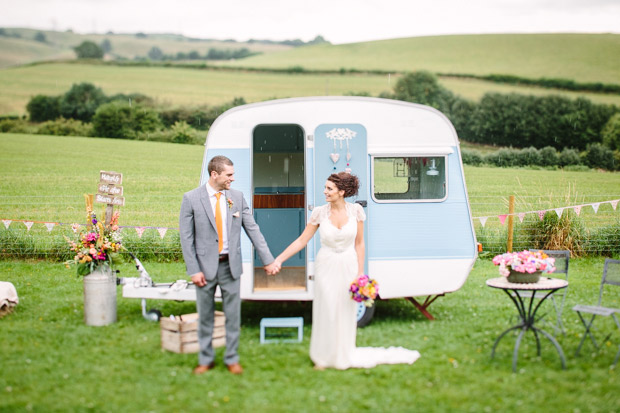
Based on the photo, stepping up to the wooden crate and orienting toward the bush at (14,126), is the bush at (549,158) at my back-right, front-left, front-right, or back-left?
front-right

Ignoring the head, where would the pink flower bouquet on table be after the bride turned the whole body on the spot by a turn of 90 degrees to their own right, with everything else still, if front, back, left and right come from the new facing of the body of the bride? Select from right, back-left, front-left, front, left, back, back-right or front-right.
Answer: back

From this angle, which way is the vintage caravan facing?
to the viewer's left

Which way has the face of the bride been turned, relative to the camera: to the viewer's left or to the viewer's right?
to the viewer's left

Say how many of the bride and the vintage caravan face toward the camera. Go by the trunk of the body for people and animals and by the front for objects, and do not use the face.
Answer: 1

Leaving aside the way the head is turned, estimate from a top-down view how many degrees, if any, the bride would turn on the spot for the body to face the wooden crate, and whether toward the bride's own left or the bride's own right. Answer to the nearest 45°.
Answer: approximately 90° to the bride's own right

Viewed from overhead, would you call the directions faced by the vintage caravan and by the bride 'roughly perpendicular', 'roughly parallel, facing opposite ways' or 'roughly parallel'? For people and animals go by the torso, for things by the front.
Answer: roughly perpendicular

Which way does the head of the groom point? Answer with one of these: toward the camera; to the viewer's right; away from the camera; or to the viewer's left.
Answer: to the viewer's right

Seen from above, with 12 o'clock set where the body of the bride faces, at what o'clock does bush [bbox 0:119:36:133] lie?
The bush is roughly at 5 o'clock from the bride.

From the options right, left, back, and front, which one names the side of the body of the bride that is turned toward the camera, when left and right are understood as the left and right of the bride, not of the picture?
front

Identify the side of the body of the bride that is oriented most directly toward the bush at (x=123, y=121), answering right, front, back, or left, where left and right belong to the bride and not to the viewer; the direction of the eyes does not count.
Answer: back

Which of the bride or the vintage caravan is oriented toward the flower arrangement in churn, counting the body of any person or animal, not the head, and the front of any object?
the vintage caravan

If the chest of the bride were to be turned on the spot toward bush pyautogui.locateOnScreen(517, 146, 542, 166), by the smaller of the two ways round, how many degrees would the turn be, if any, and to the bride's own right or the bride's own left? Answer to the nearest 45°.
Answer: approximately 180°
